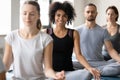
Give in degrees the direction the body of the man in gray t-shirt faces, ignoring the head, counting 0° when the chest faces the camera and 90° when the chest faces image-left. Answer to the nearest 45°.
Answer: approximately 0°
